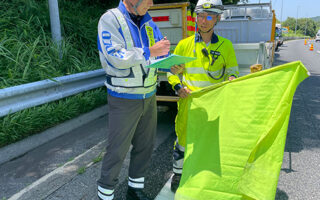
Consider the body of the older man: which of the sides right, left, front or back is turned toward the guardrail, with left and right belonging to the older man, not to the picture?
back

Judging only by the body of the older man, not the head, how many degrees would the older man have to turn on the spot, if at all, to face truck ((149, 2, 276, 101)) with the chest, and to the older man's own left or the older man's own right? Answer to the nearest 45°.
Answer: approximately 90° to the older man's own left
